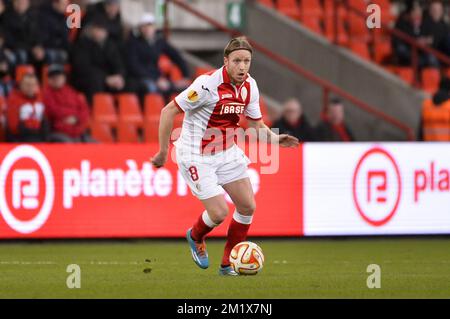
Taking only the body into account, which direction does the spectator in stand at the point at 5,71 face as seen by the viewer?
toward the camera

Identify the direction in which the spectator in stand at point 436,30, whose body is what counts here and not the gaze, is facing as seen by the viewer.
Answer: toward the camera

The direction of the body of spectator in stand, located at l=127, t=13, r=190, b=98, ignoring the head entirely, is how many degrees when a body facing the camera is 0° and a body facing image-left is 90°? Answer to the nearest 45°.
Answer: approximately 0°

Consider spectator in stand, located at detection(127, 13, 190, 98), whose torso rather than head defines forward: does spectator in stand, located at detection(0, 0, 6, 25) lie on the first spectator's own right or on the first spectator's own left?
on the first spectator's own right

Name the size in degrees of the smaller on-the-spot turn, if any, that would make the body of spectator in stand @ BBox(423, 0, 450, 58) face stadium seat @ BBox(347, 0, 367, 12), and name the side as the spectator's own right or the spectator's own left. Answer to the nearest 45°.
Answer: approximately 90° to the spectator's own right

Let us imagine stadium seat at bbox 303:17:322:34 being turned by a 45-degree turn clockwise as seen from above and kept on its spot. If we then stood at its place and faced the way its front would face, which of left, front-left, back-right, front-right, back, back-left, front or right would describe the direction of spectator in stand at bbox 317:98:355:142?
left

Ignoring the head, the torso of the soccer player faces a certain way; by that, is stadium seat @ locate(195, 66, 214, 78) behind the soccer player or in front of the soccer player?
behind

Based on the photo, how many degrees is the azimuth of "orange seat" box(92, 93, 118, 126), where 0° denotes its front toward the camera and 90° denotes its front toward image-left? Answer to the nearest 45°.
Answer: approximately 315°

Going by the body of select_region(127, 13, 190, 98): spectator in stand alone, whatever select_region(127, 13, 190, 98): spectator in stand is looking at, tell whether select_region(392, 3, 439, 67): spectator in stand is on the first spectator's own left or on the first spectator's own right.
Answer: on the first spectator's own left
